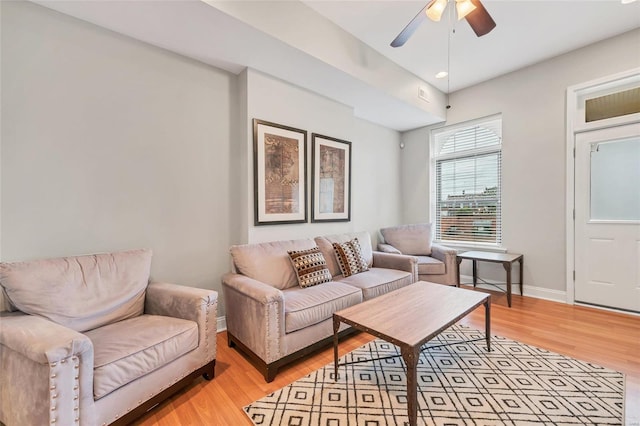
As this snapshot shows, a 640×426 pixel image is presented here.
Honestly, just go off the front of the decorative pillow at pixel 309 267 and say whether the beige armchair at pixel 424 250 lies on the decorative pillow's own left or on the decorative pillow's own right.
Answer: on the decorative pillow's own left

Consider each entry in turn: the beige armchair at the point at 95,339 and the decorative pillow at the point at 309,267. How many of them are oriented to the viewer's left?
0

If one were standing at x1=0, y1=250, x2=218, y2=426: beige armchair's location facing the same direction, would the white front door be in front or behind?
in front

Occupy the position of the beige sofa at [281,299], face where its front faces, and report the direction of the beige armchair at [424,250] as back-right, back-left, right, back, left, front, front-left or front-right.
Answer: left

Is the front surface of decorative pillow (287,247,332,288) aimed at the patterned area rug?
yes

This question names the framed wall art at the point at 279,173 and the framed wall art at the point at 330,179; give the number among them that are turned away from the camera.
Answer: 0

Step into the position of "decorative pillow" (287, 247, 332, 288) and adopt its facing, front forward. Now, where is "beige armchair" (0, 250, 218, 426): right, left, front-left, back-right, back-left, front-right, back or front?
right

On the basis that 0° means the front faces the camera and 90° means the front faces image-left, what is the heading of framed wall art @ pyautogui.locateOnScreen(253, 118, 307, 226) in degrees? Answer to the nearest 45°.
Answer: approximately 315°

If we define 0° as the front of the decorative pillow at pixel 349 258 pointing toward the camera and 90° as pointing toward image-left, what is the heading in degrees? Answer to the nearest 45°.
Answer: approximately 315°

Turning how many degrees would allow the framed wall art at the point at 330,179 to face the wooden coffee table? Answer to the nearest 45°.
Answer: approximately 45° to its right

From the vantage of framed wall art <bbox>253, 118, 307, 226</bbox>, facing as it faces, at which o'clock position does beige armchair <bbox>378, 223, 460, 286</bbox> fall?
The beige armchair is roughly at 10 o'clock from the framed wall art.

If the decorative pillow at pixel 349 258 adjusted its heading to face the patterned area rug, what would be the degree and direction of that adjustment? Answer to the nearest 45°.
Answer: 0° — it already faces it
